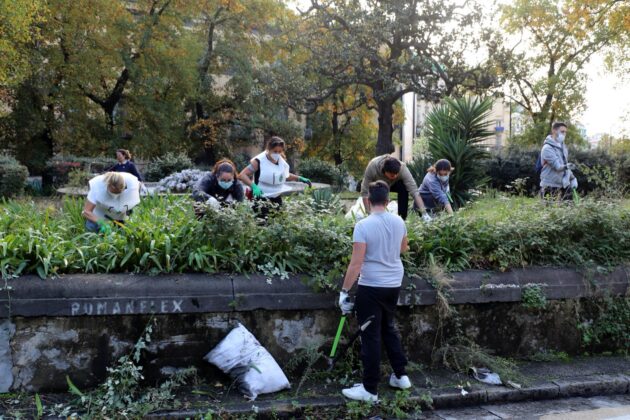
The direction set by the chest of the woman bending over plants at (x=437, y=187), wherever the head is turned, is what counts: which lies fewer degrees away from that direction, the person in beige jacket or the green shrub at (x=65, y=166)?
the person in beige jacket

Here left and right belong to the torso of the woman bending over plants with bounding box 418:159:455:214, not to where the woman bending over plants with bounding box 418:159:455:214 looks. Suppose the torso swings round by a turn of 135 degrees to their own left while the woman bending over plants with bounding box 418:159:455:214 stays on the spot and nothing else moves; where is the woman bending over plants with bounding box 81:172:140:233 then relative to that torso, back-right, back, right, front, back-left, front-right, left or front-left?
back-left

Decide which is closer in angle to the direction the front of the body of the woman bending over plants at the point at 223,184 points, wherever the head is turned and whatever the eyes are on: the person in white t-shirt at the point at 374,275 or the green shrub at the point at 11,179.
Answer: the person in white t-shirt

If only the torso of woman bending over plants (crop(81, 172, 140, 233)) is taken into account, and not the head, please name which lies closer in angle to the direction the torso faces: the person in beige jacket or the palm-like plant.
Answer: the person in beige jacket

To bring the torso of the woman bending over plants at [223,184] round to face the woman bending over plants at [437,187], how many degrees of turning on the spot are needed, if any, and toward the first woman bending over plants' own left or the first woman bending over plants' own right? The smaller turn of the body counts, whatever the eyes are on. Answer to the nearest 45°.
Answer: approximately 135° to the first woman bending over plants' own left

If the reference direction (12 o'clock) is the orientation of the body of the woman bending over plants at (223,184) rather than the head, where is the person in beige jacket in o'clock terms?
The person in beige jacket is roughly at 9 o'clock from the woman bending over plants.

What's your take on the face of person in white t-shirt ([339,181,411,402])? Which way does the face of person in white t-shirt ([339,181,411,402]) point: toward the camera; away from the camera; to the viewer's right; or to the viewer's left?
away from the camera
